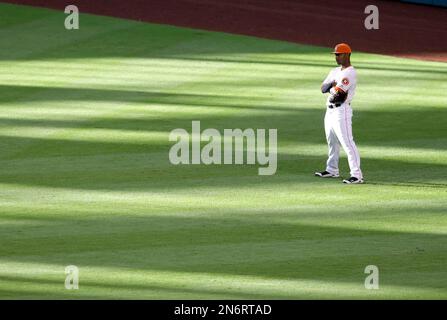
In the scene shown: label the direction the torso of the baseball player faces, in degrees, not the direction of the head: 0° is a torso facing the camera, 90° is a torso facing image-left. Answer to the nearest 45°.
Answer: approximately 45°
